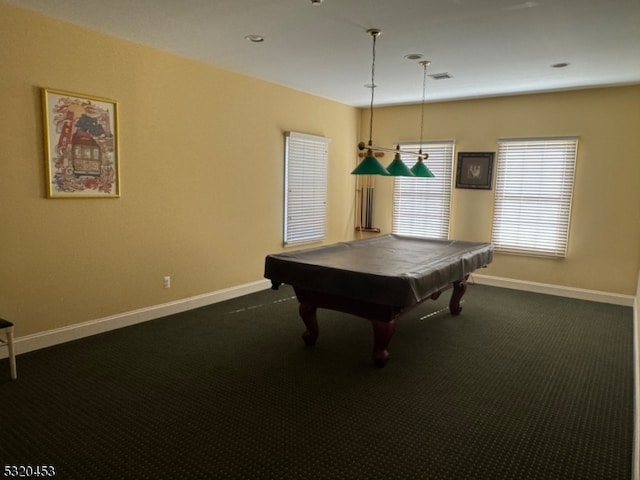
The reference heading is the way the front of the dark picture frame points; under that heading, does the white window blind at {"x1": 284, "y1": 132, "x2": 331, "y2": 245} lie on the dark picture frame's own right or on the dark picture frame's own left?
on the dark picture frame's own right

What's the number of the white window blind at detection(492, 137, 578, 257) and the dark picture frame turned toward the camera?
2

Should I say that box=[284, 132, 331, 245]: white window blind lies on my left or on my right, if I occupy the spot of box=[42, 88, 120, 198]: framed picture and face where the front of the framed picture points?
on my left

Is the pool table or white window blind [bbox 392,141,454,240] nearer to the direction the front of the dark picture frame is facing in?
the pool table

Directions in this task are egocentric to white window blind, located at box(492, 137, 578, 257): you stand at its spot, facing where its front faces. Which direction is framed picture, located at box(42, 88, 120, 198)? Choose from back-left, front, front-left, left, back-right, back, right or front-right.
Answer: front-right

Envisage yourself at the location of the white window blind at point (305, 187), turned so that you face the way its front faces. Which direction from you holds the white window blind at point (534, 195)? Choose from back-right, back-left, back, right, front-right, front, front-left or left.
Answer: front-left

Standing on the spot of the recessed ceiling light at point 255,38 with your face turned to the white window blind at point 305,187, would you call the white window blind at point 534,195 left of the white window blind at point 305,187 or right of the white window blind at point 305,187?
right

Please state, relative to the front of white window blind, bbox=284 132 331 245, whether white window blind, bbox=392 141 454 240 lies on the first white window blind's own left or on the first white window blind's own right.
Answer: on the first white window blind's own left

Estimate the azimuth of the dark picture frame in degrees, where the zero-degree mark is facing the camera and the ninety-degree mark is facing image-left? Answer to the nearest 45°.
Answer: approximately 0°

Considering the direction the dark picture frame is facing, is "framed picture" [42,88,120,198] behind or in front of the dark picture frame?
in front

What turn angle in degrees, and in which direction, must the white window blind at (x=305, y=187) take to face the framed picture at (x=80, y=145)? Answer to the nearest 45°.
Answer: approximately 90° to its right

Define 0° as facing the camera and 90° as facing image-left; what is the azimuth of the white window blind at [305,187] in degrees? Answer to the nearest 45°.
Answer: approximately 315°

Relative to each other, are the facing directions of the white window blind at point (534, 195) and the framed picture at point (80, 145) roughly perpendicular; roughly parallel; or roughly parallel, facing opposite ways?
roughly perpendicular

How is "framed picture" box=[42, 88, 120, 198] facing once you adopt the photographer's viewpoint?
facing the viewer and to the right of the viewer

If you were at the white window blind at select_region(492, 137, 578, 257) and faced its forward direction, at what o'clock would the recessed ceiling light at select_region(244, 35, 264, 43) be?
The recessed ceiling light is roughly at 1 o'clock from the white window blind.
